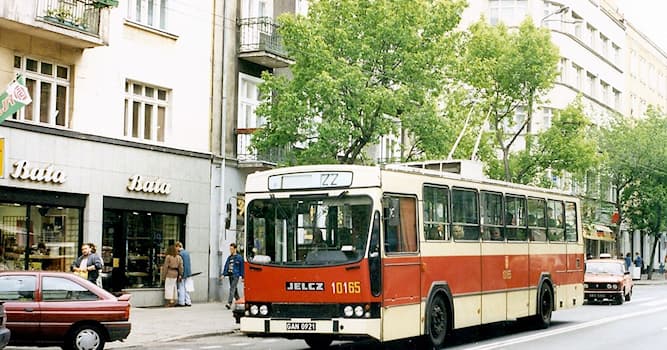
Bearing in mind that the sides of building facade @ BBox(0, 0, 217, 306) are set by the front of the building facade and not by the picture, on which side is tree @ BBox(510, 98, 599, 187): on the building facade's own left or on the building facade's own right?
on the building facade's own left

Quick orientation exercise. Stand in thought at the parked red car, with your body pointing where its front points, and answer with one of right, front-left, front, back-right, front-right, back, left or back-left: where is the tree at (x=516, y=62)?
back-right

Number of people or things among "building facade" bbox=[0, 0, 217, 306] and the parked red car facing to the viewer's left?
1

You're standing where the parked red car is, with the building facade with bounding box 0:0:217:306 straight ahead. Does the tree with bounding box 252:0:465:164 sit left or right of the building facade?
right

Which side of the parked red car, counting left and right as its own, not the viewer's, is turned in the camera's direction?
left

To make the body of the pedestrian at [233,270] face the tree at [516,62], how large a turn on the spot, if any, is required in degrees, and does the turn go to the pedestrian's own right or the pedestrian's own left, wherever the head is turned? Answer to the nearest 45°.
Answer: approximately 180°

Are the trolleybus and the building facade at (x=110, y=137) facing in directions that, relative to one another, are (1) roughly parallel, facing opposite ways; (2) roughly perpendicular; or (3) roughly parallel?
roughly perpendicular

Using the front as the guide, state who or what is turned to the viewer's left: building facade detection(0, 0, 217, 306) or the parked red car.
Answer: the parked red car

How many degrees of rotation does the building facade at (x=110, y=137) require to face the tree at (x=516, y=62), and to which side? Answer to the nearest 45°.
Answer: approximately 90° to its left

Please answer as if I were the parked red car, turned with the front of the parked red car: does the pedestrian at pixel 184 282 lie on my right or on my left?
on my right

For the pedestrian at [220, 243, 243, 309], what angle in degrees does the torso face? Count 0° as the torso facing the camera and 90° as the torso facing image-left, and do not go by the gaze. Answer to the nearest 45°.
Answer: approximately 45°

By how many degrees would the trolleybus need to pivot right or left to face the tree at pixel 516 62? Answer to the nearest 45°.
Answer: approximately 135° to its right

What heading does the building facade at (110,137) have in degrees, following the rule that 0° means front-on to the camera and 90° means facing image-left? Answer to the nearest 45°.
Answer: approximately 315°

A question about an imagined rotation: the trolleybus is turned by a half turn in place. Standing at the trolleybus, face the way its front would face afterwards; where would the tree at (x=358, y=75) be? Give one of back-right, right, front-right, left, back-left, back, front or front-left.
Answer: front-left

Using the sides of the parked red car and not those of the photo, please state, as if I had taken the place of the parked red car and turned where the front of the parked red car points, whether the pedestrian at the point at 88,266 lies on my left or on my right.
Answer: on my right

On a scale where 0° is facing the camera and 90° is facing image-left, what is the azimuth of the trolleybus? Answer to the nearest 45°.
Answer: approximately 45°
